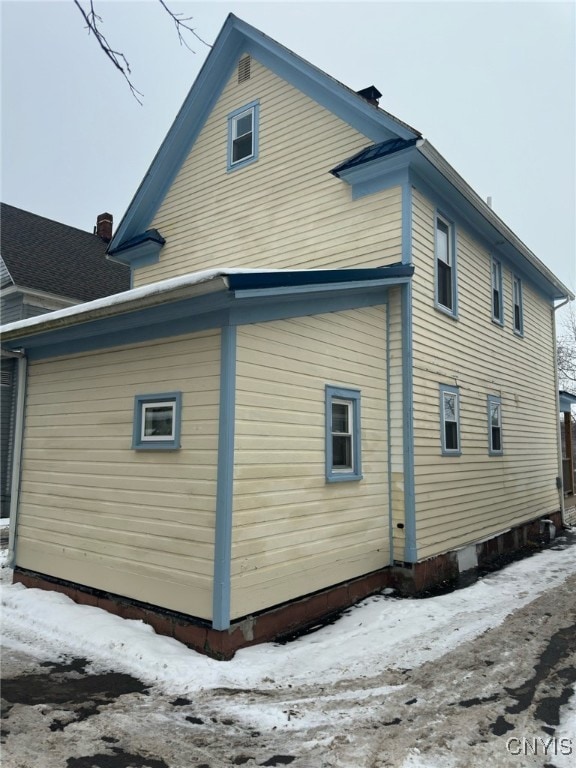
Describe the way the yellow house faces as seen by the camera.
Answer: facing away from the viewer and to the right of the viewer

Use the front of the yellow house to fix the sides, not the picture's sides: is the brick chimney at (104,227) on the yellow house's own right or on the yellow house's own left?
on the yellow house's own left

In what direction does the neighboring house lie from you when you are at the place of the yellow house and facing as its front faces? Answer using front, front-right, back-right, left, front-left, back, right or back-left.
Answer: left
